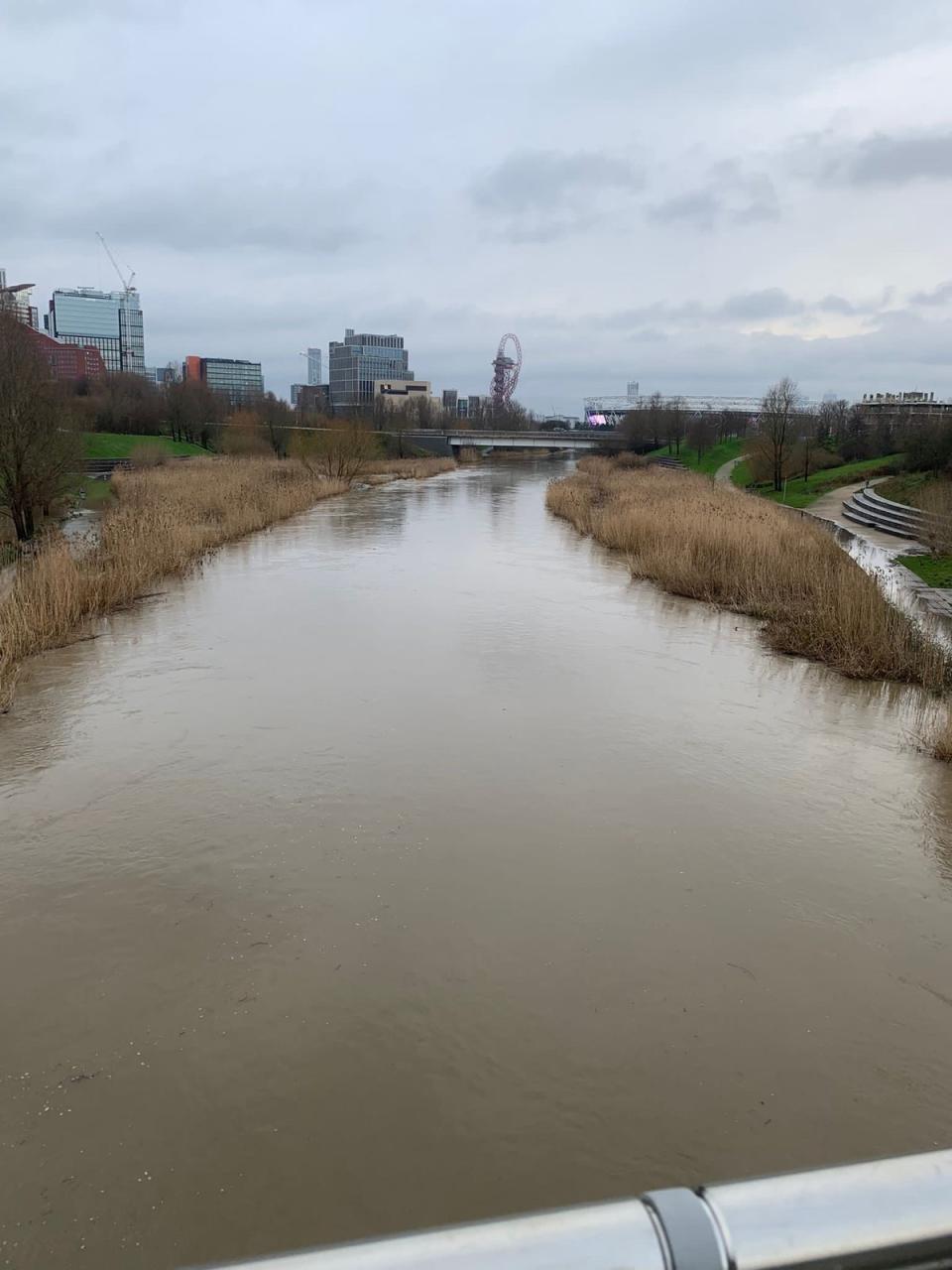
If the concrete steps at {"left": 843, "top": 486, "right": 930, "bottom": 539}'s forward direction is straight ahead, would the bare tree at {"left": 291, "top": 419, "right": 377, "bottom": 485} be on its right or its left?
on its right

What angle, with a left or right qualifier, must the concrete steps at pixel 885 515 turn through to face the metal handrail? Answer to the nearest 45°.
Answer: approximately 45° to its left

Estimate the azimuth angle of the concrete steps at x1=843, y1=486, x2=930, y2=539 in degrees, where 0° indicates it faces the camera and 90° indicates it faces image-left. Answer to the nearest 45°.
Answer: approximately 45°

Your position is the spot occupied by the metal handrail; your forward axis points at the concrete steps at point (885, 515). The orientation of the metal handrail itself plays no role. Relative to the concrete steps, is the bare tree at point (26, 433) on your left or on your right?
left

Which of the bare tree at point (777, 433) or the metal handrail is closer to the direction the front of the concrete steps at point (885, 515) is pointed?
the metal handrail

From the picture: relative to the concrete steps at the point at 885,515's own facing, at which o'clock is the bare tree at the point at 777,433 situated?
The bare tree is roughly at 4 o'clock from the concrete steps.
